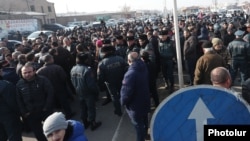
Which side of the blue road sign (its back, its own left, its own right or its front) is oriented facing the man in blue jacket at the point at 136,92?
back

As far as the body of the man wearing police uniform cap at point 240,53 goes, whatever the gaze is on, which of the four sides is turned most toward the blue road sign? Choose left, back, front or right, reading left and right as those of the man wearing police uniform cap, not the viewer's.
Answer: back

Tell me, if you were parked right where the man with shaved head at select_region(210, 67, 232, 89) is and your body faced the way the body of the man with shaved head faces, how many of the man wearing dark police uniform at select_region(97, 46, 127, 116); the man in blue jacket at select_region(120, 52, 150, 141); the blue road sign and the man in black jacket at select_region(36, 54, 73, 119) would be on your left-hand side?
3

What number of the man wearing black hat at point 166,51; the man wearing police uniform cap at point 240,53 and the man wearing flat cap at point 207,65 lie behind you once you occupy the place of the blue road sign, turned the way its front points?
3

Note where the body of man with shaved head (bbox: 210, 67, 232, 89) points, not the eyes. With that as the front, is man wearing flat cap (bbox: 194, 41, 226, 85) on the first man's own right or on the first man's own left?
on the first man's own left

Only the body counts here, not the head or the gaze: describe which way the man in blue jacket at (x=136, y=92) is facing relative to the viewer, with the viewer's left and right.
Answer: facing away from the viewer and to the left of the viewer

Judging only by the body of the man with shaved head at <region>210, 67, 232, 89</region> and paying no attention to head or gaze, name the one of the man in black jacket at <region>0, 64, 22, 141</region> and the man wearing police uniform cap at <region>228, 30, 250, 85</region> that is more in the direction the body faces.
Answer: the man wearing police uniform cap

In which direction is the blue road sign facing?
toward the camera

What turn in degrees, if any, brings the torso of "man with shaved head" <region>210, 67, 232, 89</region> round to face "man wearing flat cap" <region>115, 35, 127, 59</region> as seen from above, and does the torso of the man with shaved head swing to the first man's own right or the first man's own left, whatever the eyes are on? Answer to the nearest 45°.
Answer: approximately 90° to the first man's own left

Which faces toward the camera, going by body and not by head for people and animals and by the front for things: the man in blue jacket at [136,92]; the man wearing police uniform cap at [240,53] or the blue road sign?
the blue road sign

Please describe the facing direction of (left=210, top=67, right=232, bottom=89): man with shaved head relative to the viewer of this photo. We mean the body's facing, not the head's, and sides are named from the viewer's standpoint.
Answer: facing away from the viewer and to the right of the viewer
